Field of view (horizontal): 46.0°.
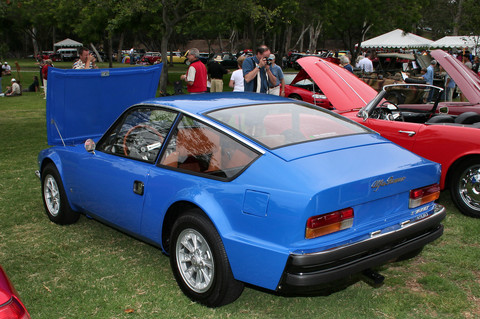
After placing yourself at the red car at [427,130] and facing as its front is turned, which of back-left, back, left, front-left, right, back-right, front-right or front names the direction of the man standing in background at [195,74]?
front

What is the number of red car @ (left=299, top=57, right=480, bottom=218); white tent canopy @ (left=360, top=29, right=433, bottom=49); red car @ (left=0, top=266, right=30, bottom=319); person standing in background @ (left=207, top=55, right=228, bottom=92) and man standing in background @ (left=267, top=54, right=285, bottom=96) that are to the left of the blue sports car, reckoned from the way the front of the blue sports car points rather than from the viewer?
1

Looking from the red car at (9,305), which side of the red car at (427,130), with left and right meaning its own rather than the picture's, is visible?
left

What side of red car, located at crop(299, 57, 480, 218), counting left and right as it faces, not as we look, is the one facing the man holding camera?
front

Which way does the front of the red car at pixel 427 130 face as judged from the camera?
facing away from the viewer and to the left of the viewer

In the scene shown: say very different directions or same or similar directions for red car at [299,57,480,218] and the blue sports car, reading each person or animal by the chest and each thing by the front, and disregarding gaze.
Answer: same or similar directions

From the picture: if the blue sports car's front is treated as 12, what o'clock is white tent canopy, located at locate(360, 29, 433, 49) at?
The white tent canopy is roughly at 2 o'clock from the blue sports car.

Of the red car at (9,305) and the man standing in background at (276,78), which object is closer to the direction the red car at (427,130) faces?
the man standing in background

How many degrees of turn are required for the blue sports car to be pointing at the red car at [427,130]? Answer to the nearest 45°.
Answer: approximately 90° to its right

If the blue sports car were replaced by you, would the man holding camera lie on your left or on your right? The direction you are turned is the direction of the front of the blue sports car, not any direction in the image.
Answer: on your right

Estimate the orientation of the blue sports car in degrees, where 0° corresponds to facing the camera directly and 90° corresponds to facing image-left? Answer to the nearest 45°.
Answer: approximately 135°

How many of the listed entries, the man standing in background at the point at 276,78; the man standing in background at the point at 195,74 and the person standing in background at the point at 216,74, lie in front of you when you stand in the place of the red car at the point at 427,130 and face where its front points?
3

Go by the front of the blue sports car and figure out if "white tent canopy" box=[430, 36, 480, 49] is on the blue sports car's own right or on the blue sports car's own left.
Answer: on the blue sports car's own right

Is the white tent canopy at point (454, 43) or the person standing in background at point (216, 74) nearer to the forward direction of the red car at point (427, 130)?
the person standing in background

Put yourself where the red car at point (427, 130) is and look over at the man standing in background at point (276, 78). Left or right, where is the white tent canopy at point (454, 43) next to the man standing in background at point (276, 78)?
right

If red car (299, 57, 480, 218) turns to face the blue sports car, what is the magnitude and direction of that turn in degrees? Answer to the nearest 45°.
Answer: approximately 90° to its left

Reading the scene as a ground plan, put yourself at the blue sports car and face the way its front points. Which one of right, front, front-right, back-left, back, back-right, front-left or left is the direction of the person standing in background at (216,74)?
front-right

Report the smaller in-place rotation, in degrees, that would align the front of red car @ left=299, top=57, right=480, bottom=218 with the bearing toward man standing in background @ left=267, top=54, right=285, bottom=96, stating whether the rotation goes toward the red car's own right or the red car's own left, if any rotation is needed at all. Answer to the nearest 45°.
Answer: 0° — it already faces them
